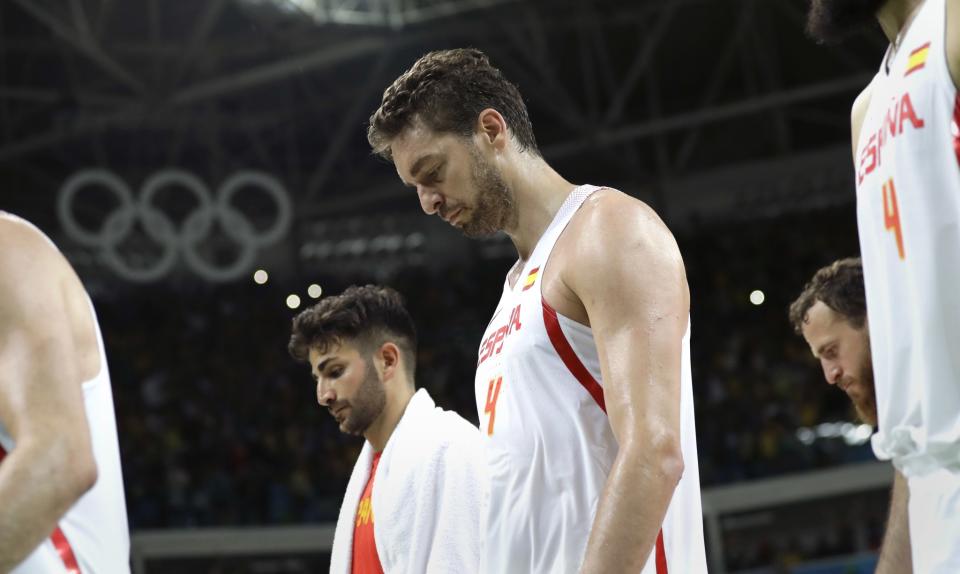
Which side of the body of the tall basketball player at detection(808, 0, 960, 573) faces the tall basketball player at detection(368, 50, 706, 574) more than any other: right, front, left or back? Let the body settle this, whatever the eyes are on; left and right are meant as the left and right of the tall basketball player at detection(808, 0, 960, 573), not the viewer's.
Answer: right

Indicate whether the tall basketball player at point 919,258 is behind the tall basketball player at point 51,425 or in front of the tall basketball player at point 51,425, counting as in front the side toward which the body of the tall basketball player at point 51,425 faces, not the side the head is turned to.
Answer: behind

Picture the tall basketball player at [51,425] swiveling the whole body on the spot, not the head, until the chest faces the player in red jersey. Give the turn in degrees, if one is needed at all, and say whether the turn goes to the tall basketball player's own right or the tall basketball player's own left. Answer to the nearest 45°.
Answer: approximately 135° to the tall basketball player's own right

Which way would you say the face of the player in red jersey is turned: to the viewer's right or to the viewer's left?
to the viewer's left

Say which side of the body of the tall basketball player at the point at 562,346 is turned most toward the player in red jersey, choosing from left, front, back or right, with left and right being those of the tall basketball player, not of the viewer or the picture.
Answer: right
